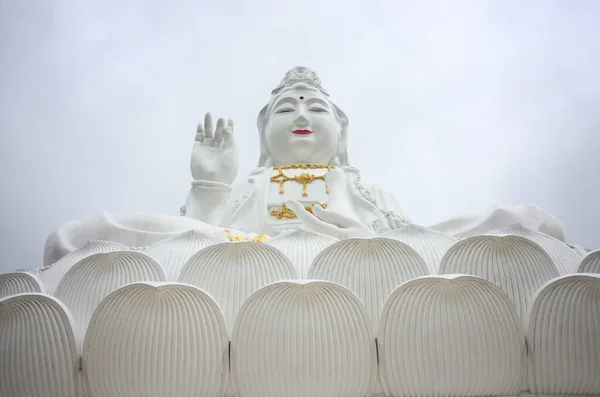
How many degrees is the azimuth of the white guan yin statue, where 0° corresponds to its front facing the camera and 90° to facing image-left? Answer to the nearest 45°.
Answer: approximately 0°
